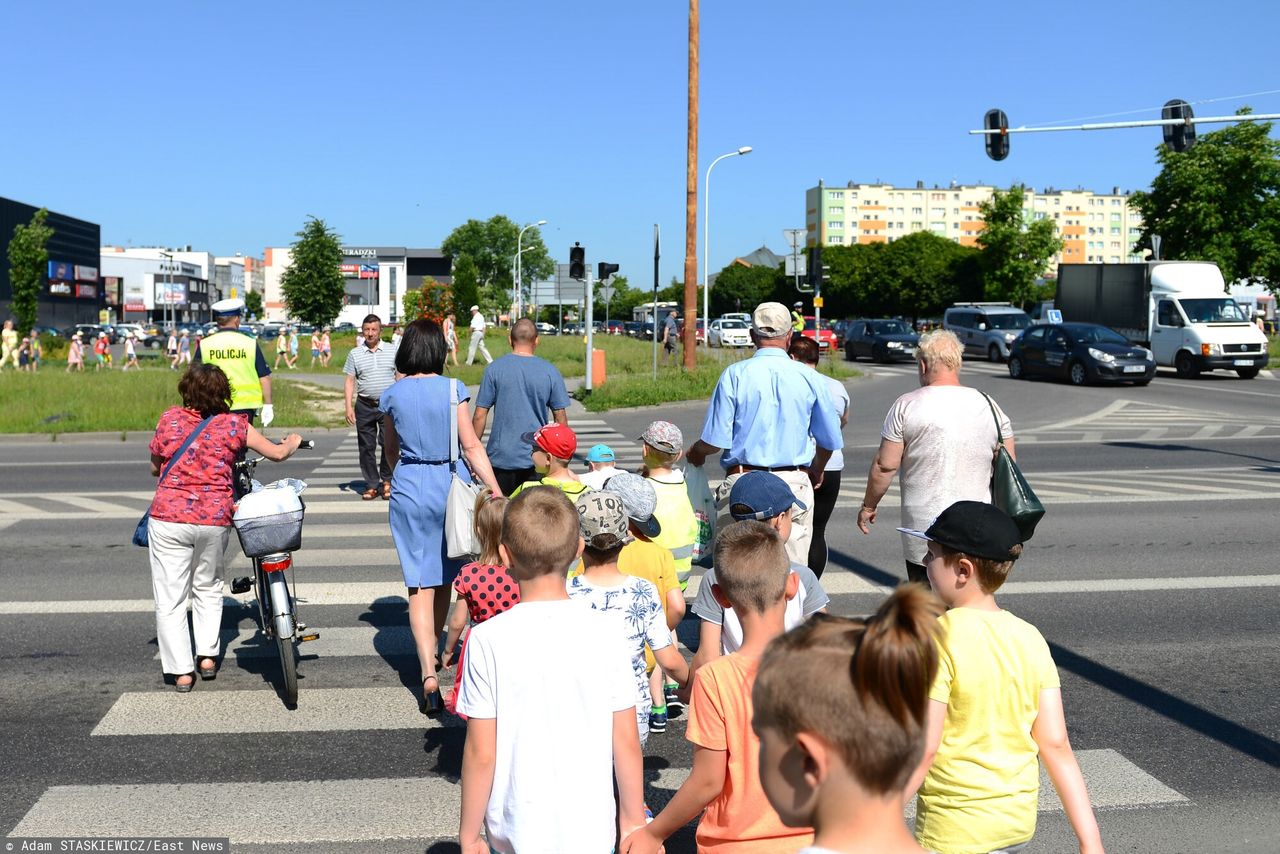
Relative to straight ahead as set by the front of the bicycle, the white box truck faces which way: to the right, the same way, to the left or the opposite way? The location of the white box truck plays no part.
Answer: the opposite way

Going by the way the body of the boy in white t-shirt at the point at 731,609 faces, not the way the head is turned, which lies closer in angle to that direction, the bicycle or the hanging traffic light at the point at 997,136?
the hanging traffic light

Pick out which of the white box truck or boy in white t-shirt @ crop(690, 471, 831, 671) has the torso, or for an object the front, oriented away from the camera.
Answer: the boy in white t-shirt

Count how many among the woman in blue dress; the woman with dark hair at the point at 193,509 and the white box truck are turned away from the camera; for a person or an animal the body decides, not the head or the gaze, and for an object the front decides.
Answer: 2

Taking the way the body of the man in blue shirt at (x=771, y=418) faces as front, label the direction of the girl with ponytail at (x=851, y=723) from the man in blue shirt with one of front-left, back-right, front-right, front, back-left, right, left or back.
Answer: back

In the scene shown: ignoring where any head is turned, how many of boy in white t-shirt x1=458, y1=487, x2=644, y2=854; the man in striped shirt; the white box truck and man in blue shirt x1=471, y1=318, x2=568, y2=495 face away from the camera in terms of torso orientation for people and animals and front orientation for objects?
2

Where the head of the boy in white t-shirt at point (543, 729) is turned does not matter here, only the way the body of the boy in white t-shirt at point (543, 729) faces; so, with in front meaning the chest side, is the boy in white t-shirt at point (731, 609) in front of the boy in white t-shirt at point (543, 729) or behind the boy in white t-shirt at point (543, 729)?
in front

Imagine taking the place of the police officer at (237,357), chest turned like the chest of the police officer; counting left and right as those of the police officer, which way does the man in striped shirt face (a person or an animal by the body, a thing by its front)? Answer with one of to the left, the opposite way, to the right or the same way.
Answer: the opposite way

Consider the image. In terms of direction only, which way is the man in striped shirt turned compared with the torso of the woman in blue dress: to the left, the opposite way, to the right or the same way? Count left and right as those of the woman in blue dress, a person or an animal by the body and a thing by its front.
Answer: the opposite way

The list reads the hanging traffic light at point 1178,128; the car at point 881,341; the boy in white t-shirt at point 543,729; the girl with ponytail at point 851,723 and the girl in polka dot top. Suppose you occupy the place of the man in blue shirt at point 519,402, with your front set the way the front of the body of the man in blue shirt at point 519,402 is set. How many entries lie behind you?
3

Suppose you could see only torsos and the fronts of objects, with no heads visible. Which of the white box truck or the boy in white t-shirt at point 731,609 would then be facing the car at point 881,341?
the boy in white t-shirt

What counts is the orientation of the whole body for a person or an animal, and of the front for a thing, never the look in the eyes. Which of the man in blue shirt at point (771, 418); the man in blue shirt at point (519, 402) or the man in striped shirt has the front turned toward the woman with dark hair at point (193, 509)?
the man in striped shirt

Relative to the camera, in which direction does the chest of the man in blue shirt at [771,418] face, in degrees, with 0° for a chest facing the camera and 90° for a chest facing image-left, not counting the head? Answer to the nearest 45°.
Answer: approximately 180°

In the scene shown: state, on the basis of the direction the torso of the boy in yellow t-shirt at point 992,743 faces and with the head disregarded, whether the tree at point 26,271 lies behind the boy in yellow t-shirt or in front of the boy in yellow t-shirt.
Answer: in front

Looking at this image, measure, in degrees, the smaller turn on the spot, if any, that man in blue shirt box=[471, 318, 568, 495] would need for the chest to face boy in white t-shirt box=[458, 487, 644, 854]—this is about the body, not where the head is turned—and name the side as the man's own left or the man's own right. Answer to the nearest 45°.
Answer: approximately 180°

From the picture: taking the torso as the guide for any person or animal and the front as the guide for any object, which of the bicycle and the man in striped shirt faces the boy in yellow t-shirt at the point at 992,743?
the man in striped shirt

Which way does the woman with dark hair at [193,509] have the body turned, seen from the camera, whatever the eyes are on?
away from the camera

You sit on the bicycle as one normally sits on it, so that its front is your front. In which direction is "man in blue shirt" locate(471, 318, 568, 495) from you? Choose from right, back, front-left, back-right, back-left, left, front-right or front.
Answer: front-right

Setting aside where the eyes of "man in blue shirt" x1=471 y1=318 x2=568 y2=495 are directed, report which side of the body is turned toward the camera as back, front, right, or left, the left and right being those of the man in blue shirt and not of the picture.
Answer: back

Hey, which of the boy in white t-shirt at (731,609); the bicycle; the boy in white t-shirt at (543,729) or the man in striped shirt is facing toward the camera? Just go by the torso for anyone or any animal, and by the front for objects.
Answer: the man in striped shirt

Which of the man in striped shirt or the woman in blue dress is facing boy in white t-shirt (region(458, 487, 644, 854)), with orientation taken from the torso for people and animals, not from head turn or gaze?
the man in striped shirt

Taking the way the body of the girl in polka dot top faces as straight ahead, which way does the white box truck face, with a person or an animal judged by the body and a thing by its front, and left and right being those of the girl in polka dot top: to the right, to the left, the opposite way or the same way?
the opposite way
